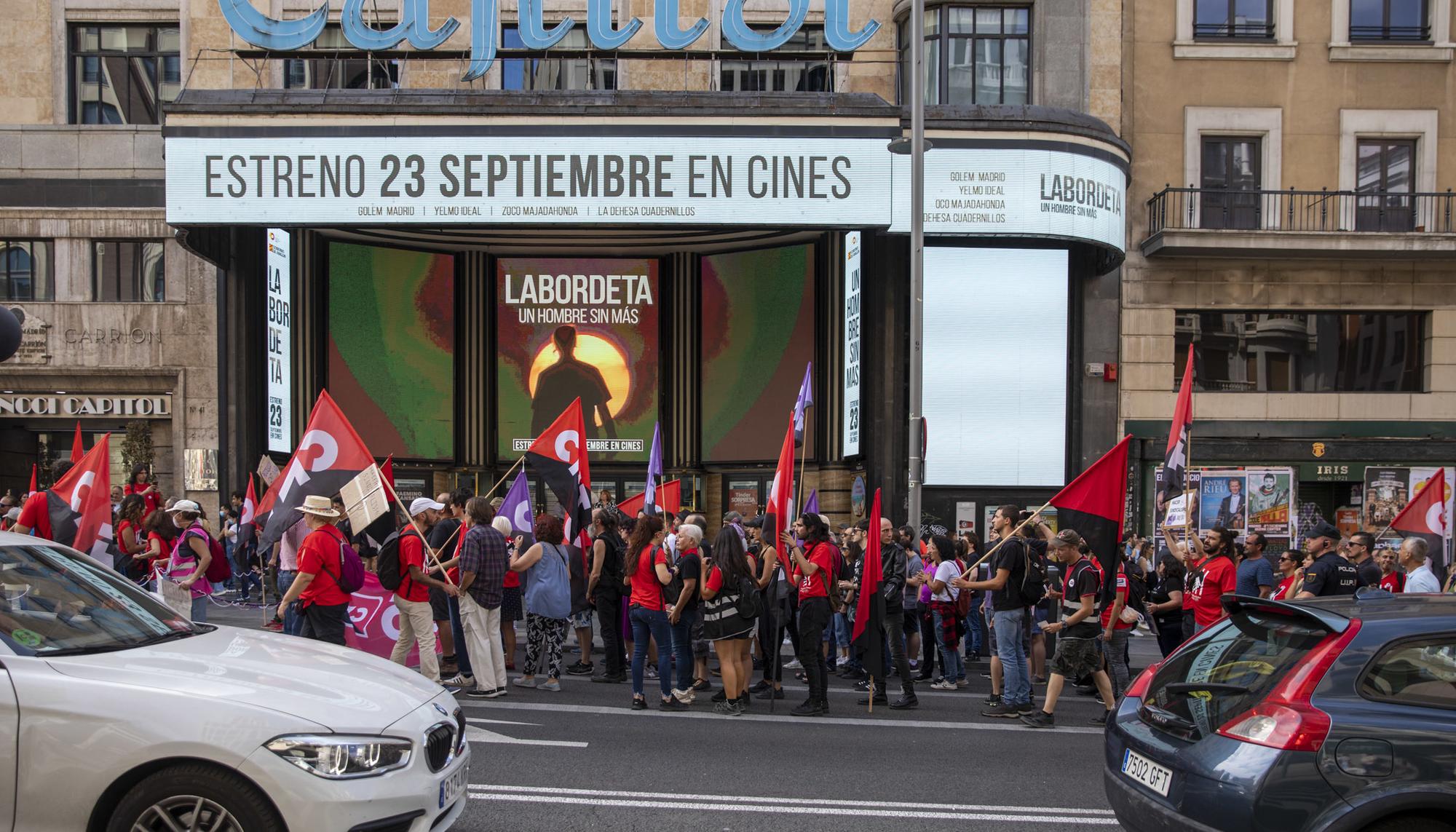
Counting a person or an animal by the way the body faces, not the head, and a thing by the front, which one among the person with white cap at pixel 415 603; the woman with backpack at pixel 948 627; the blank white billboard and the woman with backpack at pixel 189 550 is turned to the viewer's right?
the person with white cap

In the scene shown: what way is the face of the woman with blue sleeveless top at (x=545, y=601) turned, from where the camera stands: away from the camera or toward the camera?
away from the camera

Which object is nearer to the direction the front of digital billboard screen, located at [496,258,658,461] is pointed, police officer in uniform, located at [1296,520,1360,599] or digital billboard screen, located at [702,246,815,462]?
the police officer in uniform

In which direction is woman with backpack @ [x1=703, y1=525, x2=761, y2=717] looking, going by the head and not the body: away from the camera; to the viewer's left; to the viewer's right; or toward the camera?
away from the camera

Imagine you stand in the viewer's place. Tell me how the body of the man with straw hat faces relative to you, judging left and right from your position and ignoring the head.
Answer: facing to the left of the viewer

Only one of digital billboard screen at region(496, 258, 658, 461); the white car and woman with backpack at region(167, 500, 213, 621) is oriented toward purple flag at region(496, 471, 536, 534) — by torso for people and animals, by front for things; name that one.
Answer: the digital billboard screen

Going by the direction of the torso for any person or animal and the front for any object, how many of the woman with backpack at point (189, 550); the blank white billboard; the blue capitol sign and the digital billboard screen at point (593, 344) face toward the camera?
3

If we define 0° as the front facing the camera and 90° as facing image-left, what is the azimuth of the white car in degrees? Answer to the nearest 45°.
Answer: approximately 315°

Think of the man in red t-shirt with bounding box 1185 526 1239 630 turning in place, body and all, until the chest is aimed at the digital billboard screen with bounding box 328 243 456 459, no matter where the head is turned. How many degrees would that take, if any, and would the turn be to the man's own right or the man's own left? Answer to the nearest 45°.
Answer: approximately 90° to the man's own right

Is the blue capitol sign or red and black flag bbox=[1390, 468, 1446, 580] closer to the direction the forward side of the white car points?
the red and black flag

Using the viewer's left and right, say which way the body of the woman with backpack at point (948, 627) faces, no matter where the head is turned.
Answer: facing to the left of the viewer

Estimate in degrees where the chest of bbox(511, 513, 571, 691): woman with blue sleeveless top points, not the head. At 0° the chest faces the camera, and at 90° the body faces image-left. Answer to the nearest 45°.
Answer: approximately 135°

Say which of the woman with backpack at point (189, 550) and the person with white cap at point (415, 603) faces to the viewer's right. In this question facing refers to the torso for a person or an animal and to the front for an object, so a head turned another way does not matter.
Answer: the person with white cap
